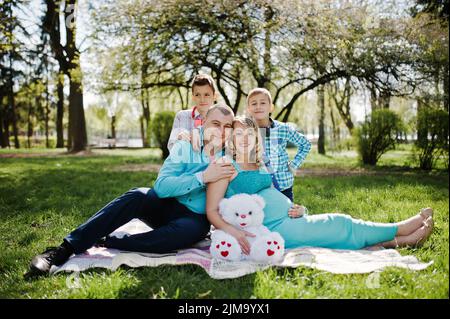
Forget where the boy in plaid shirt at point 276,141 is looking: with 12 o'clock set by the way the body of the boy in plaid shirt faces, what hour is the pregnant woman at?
The pregnant woman is roughly at 12 o'clock from the boy in plaid shirt.

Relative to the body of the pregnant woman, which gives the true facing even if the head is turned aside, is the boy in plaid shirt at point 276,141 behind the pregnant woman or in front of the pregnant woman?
behind

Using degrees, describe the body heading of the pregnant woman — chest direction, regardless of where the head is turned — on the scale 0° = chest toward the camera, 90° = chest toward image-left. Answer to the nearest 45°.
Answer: approximately 315°

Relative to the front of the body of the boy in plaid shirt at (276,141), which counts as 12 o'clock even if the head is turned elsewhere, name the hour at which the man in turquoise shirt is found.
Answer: The man in turquoise shirt is roughly at 1 o'clock from the boy in plaid shirt.

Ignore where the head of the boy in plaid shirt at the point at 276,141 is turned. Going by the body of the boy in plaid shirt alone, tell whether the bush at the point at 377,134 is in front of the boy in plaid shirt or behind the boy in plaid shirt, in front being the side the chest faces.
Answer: behind

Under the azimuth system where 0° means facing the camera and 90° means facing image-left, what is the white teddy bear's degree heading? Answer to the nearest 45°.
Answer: approximately 0°

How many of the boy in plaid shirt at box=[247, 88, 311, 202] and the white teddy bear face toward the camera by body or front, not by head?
2

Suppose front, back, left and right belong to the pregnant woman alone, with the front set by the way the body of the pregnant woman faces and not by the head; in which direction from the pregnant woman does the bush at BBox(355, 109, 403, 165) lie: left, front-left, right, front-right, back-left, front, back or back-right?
back-left

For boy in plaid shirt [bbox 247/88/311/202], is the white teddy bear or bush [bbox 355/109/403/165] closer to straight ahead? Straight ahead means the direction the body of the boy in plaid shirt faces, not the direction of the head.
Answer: the white teddy bear
